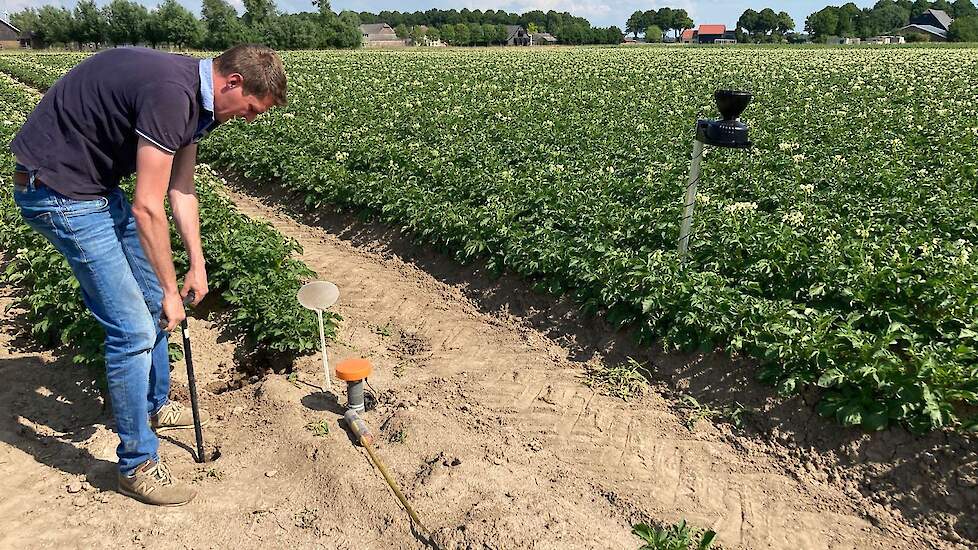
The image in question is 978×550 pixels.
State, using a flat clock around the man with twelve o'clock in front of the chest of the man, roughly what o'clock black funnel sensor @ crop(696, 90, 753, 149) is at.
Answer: The black funnel sensor is roughly at 12 o'clock from the man.

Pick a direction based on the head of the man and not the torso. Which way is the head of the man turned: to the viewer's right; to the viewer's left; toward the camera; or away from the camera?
to the viewer's right

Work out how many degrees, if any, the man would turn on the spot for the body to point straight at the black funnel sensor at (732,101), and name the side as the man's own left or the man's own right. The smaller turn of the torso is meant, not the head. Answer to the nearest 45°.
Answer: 0° — they already face it

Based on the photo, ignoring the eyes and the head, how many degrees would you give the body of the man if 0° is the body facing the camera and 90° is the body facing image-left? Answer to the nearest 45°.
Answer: approximately 270°
